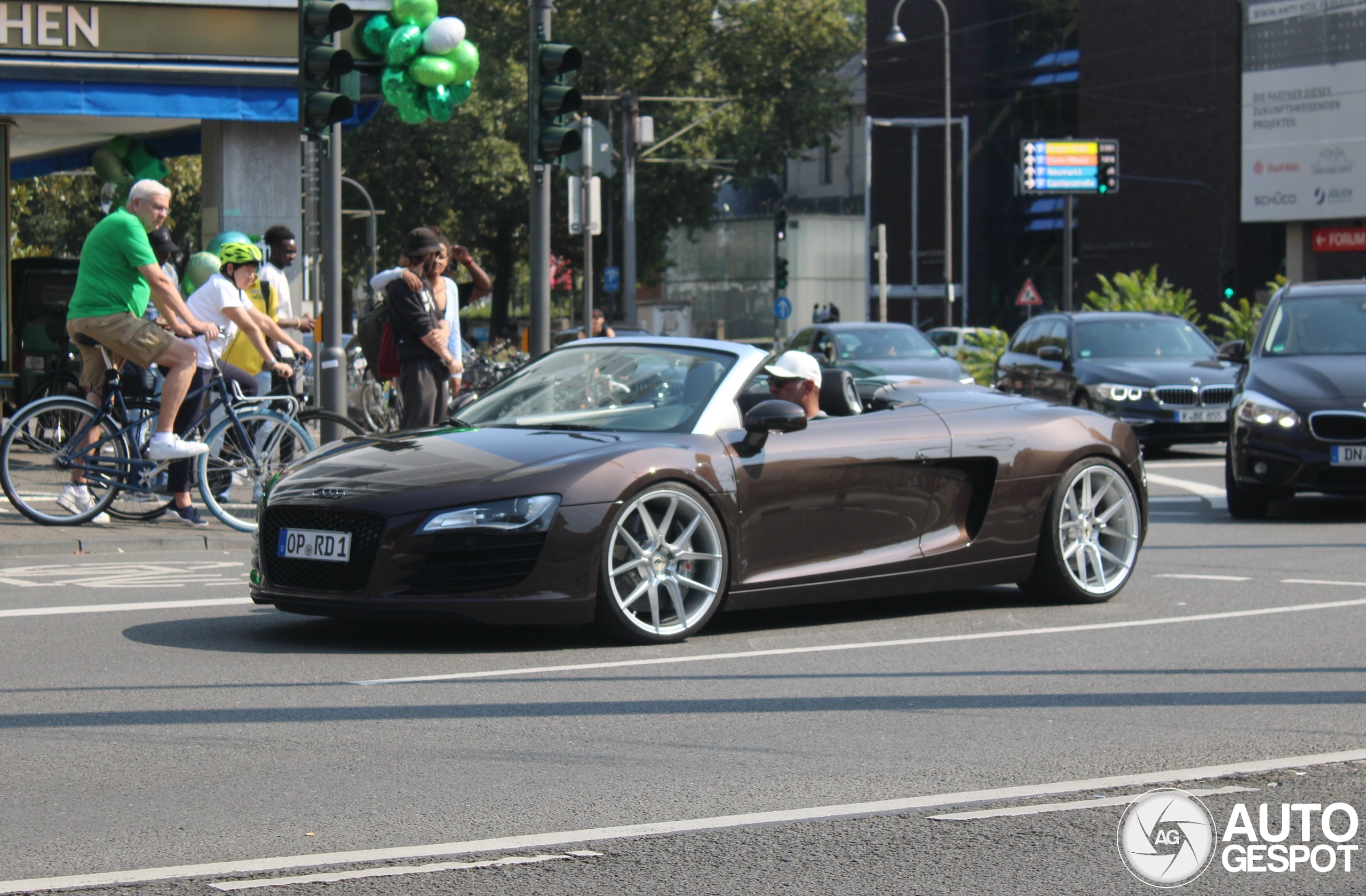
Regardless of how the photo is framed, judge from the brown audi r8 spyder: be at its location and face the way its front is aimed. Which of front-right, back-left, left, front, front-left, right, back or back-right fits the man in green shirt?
right

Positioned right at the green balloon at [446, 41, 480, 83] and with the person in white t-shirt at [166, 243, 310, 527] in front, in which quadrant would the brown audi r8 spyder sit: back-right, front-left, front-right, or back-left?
front-left

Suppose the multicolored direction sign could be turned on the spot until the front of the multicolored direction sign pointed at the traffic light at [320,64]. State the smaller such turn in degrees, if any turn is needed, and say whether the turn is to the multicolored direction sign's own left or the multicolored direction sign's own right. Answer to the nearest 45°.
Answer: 0° — it already faces it

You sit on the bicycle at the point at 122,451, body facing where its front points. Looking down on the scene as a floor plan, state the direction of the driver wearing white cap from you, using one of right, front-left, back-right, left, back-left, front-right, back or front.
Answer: front-right

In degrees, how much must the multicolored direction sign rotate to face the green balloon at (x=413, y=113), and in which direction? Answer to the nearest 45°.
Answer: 0° — it already faces it

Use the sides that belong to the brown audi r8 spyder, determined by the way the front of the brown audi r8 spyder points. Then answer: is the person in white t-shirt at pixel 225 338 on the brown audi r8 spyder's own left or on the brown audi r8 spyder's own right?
on the brown audi r8 spyder's own right

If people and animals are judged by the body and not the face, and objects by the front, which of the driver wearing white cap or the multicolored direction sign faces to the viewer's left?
the driver wearing white cap

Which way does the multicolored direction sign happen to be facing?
toward the camera

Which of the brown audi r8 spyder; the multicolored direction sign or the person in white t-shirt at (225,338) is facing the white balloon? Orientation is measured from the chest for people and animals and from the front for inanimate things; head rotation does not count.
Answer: the multicolored direction sign

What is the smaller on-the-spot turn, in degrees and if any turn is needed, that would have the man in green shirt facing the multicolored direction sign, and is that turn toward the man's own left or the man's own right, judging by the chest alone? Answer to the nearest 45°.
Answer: approximately 45° to the man's own left

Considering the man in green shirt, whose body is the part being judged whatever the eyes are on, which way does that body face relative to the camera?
to the viewer's right

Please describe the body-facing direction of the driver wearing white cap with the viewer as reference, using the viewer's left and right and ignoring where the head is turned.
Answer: facing to the left of the viewer

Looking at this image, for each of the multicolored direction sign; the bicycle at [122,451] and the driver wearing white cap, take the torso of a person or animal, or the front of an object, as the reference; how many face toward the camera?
1

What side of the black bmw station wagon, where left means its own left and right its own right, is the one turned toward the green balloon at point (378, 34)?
right

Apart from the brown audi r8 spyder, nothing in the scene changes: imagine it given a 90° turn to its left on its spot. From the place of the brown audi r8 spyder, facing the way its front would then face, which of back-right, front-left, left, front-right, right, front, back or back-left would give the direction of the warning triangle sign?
back-left
